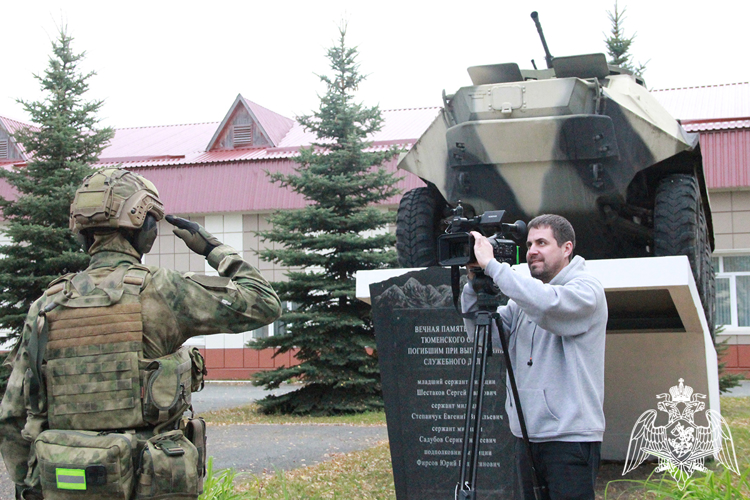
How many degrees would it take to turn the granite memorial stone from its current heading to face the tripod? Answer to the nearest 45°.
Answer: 0° — it already faces it

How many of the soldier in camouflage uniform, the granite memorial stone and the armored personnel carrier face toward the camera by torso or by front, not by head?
2

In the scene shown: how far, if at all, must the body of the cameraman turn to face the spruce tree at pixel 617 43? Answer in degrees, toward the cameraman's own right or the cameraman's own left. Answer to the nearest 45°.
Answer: approximately 135° to the cameraman's own right

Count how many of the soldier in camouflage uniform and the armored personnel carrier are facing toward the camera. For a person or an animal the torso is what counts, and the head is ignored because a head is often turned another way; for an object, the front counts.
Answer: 1

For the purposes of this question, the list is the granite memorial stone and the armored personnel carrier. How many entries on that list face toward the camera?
2

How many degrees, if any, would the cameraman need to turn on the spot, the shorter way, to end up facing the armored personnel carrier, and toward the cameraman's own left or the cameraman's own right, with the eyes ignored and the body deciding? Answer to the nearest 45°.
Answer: approximately 135° to the cameraman's own right

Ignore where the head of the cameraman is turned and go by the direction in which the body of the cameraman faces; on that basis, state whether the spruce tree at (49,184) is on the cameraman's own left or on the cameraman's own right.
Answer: on the cameraman's own right

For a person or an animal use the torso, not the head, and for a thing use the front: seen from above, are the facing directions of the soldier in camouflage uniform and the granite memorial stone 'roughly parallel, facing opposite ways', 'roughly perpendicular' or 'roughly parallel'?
roughly parallel, facing opposite ways

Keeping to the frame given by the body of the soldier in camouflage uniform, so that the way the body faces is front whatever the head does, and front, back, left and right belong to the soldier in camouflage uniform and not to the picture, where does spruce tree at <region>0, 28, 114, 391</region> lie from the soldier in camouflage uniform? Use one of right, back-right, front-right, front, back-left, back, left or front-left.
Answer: front-left

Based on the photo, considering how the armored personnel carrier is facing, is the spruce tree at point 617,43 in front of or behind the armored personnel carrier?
behind

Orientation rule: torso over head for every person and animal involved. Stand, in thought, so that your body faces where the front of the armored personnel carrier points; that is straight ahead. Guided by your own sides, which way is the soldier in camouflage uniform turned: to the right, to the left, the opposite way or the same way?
the opposite way

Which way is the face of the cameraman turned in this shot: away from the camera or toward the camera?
toward the camera

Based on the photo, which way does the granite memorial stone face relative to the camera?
toward the camera

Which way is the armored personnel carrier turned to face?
toward the camera

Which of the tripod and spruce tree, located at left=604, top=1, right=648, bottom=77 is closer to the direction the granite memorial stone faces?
the tripod

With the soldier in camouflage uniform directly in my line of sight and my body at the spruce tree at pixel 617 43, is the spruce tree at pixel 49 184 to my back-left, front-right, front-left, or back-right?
front-right

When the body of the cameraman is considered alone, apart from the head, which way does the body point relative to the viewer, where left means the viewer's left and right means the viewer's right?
facing the viewer and to the left of the viewer

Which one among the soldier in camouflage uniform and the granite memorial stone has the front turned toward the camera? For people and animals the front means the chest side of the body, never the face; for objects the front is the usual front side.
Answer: the granite memorial stone
